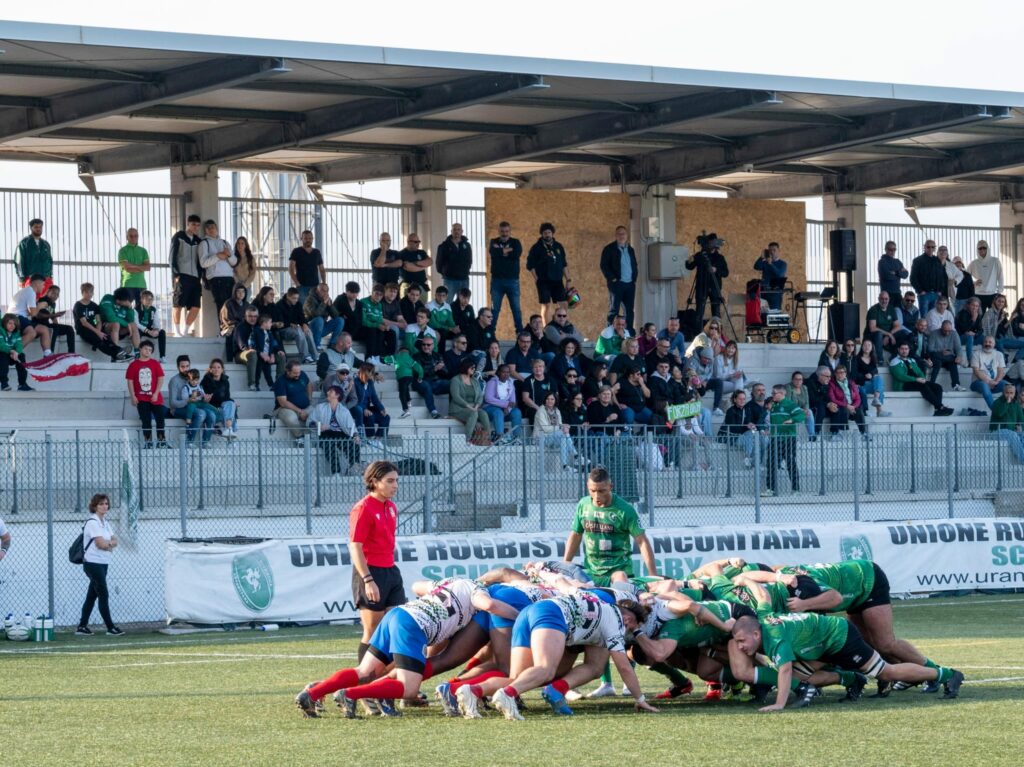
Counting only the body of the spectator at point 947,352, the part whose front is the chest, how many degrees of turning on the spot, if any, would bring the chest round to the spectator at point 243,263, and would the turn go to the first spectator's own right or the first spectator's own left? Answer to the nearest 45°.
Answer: approximately 45° to the first spectator's own right

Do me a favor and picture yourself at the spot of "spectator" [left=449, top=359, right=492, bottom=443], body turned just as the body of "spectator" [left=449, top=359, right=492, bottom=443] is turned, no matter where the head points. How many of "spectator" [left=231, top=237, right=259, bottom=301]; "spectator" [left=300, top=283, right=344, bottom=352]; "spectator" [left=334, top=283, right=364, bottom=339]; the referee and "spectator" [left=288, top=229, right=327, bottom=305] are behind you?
4

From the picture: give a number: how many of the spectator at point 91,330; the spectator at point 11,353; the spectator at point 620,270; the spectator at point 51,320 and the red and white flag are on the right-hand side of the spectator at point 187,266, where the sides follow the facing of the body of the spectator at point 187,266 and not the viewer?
4

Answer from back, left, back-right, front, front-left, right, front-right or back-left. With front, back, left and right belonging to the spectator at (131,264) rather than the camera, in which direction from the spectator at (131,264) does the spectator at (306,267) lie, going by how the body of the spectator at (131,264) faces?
left

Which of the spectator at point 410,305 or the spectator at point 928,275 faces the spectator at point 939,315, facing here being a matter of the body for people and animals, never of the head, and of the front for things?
the spectator at point 928,275

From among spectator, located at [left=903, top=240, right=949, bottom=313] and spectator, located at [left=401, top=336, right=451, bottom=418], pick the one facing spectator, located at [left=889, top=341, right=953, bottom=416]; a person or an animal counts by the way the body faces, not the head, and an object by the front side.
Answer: spectator, located at [left=903, top=240, right=949, bottom=313]

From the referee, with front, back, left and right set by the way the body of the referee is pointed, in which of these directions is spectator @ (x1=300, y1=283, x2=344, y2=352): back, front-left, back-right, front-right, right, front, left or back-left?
back-left

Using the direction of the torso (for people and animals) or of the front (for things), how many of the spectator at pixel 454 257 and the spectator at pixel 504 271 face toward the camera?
2

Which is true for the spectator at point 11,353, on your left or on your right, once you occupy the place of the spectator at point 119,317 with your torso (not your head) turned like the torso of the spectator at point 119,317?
on your right

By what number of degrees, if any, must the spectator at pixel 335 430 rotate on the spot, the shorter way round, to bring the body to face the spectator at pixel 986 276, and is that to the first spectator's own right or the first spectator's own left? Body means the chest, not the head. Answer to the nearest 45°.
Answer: approximately 135° to the first spectator's own left

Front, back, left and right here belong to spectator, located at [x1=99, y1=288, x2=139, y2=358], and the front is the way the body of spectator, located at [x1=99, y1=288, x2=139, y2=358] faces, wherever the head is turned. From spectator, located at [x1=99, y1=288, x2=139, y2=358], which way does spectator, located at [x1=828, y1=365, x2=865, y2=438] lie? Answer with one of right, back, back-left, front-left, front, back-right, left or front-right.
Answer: front-left
